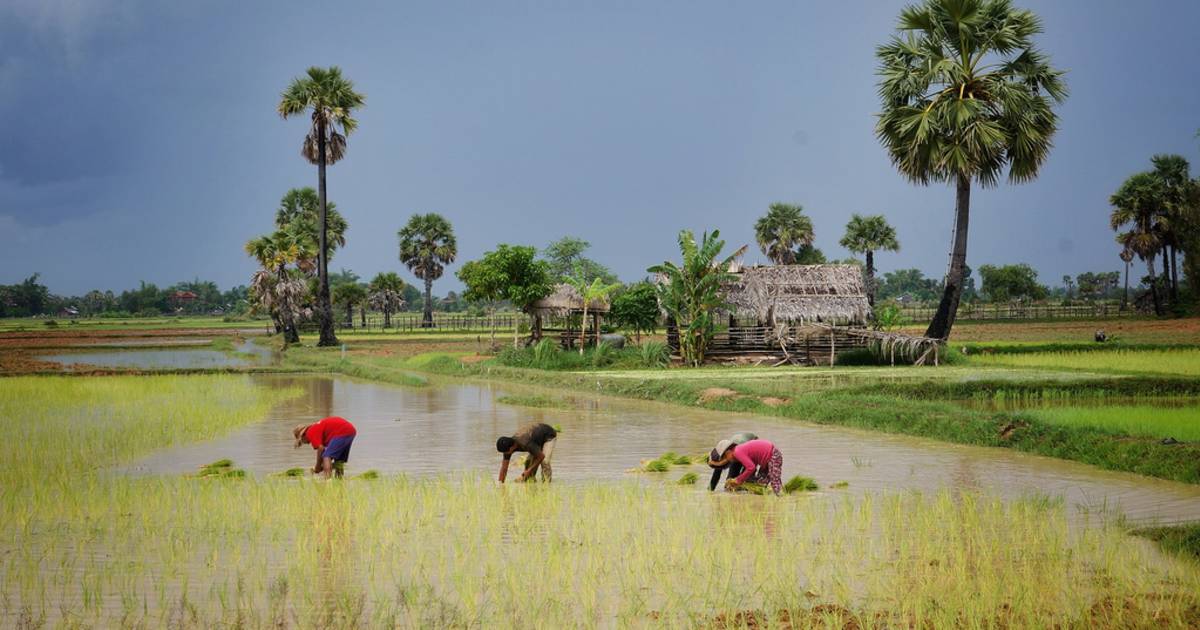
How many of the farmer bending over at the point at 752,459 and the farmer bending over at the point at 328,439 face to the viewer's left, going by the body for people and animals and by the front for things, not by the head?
2

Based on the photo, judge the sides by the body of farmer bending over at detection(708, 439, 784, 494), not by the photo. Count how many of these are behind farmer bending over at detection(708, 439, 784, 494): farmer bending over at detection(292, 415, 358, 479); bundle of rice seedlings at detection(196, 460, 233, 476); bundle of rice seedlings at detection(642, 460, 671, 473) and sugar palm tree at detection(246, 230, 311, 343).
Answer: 0

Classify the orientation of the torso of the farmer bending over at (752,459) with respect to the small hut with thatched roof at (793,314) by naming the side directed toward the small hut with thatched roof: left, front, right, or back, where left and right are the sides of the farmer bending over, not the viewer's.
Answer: right

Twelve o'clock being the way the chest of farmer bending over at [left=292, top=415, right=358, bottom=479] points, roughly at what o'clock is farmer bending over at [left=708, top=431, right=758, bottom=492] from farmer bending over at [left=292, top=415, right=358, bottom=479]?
farmer bending over at [left=708, top=431, right=758, bottom=492] is roughly at 7 o'clock from farmer bending over at [left=292, top=415, right=358, bottom=479].

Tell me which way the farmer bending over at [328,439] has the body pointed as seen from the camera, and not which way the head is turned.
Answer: to the viewer's left

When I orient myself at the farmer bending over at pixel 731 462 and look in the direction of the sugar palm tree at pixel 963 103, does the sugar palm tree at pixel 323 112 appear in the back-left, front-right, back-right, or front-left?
front-left

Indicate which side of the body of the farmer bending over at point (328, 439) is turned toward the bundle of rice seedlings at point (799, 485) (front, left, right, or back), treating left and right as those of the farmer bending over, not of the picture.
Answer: back

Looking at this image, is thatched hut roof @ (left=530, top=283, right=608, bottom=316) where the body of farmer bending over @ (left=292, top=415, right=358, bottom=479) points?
no

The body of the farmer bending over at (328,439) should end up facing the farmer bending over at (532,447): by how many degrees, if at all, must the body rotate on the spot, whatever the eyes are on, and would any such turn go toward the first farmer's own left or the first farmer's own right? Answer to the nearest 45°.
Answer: approximately 135° to the first farmer's own left

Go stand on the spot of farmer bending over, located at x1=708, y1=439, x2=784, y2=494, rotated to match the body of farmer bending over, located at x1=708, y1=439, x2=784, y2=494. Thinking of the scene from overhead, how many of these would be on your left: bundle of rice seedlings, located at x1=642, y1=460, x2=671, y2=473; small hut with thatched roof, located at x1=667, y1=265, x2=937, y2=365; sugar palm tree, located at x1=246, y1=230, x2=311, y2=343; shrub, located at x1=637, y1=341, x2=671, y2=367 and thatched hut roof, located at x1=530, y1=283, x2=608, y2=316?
0

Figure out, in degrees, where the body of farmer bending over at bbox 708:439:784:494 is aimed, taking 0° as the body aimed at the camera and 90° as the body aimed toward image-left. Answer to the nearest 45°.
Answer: approximately 90°

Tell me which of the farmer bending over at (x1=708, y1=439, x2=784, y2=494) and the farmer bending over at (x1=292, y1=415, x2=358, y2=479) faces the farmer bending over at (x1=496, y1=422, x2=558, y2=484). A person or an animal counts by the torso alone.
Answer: the farmer bending over at (x1=708, y1=439, x2=784, y2=494)

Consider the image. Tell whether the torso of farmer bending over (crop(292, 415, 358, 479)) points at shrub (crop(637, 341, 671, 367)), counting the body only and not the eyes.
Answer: no

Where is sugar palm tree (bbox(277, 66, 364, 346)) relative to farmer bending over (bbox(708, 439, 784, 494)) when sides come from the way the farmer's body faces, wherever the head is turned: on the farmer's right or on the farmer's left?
on the farmer's right

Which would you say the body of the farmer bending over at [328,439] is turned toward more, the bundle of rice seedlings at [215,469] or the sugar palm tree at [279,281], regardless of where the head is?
the bundle of rice seedlings
